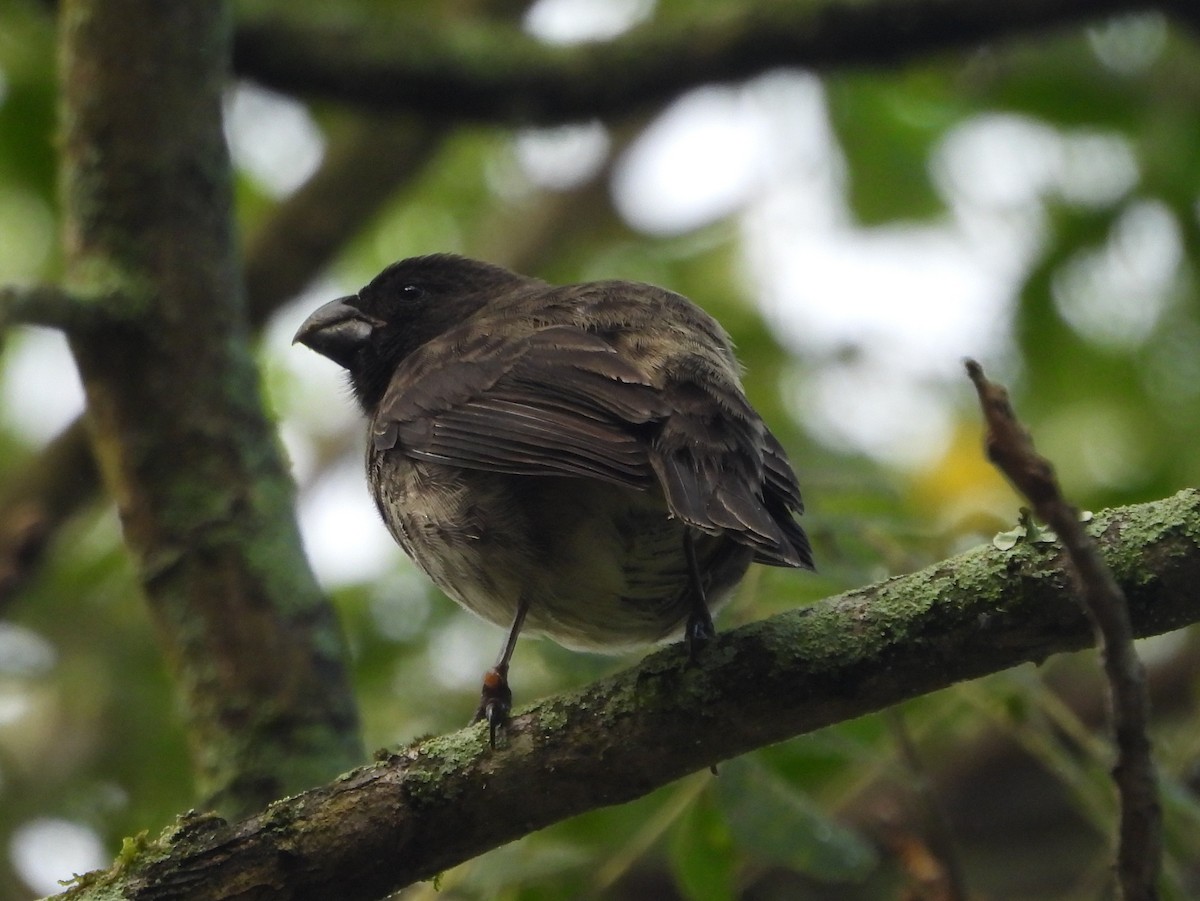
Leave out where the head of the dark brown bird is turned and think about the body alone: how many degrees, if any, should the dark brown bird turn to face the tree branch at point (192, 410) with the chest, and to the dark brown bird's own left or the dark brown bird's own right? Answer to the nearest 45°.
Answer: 0° — it already faces it

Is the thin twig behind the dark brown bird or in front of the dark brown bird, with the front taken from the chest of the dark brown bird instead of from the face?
behind

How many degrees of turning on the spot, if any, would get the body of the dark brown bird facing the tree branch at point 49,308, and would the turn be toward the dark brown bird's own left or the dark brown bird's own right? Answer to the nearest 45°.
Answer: approximately 45° to the dark brown bird's own left

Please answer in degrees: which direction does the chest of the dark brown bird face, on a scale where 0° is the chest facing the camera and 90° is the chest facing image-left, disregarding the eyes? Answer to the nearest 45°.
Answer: approximately 135°

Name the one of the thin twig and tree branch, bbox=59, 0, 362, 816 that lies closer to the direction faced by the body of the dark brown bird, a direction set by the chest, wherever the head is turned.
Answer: the tree branch
